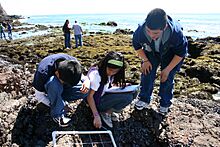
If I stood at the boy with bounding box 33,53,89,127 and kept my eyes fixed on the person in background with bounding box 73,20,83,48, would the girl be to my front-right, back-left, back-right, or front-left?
front-right

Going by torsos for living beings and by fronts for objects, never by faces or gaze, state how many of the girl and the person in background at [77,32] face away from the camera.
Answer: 1

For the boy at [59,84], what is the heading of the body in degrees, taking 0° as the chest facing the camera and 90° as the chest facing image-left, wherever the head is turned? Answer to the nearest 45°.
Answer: approximately 315°

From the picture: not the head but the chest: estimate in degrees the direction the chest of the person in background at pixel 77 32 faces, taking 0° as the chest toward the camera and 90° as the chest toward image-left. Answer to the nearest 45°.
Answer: approximately 180°

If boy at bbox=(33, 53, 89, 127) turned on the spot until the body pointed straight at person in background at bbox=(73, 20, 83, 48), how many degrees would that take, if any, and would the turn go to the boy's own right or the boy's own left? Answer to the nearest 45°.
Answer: approximately 135° to the boy's own left

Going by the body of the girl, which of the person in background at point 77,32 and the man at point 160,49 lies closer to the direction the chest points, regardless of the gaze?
the man

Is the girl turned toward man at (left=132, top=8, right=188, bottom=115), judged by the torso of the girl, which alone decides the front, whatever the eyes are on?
no

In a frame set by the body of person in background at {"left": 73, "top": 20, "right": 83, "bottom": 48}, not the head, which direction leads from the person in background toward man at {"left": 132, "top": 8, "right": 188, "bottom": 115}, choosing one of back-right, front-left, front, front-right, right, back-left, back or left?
back

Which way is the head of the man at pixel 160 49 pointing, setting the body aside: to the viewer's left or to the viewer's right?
to the viewer's left

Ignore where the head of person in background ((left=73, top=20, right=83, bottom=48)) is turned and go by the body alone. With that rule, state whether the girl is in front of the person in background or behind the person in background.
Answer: behind

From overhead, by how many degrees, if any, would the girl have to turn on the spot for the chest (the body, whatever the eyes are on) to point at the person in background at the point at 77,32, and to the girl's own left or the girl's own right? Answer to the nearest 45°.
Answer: approximately 135° to the girl's own left

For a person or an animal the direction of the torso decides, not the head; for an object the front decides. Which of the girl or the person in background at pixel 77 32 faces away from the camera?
the person in background
